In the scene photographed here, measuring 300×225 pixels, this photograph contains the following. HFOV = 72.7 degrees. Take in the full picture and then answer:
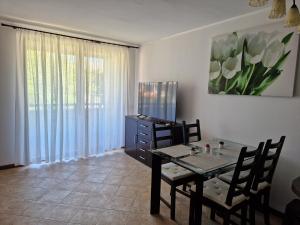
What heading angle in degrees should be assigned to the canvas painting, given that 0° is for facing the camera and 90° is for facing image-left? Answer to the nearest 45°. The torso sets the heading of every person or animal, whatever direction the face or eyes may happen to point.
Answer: approximately 45°

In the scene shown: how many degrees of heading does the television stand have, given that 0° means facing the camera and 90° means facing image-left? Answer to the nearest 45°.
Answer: approximately 45°

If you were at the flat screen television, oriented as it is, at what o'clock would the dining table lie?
The dining table is roughly at 10 o'clock from the flat screen television.

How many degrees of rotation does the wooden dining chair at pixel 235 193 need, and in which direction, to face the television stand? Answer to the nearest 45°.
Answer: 0° — it already faces it

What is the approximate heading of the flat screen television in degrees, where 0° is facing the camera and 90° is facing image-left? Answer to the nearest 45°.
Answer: approximately 45°

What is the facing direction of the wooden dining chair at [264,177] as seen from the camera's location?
facing away from the viewer and to the left of the viewer

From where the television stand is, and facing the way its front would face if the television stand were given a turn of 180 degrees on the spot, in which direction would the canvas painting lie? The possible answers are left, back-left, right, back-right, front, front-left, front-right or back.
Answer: right

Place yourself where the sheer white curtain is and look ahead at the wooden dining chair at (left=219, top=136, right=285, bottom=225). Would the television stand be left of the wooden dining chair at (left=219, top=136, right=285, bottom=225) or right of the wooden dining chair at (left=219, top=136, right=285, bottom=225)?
left

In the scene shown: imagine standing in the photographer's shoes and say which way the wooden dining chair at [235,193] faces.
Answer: facing away from the viewer and to the left of the viewer
